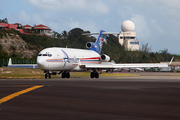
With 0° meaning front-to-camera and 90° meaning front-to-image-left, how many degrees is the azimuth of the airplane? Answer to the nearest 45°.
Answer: approximately 45°
